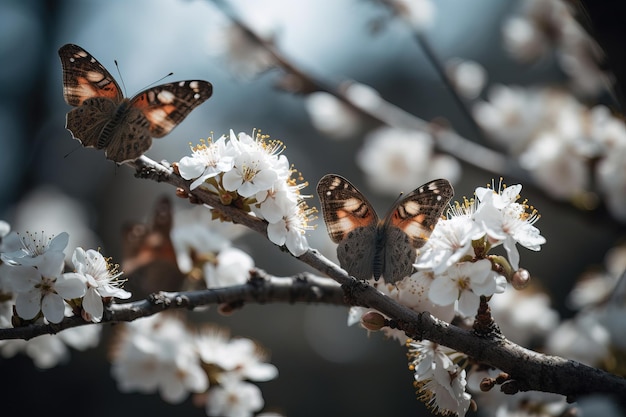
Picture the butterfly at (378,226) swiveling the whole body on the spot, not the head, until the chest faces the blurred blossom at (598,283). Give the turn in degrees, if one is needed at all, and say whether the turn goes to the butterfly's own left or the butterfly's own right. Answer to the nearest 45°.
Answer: approximately 45° to the butterfly's own right

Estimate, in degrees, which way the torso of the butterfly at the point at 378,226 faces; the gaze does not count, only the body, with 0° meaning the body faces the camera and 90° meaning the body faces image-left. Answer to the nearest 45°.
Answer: approximately 180°

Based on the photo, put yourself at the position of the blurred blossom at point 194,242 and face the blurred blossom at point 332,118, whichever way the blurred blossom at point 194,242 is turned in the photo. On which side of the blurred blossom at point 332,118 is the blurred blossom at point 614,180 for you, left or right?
right

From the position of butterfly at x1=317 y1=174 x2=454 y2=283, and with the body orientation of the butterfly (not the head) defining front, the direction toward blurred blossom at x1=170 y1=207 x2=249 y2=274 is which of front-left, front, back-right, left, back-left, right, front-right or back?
front-left

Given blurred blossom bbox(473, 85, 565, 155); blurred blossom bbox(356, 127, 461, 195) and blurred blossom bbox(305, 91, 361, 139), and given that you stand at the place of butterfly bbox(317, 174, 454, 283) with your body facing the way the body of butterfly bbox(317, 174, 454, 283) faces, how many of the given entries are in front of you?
3

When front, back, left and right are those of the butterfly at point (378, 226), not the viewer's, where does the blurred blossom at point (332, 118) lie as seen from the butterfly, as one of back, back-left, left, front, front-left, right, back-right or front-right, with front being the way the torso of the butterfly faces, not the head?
front

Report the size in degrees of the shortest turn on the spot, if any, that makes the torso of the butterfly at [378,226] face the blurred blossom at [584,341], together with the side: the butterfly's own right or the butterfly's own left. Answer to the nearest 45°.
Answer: approximately 45° to the butterfly's own right
